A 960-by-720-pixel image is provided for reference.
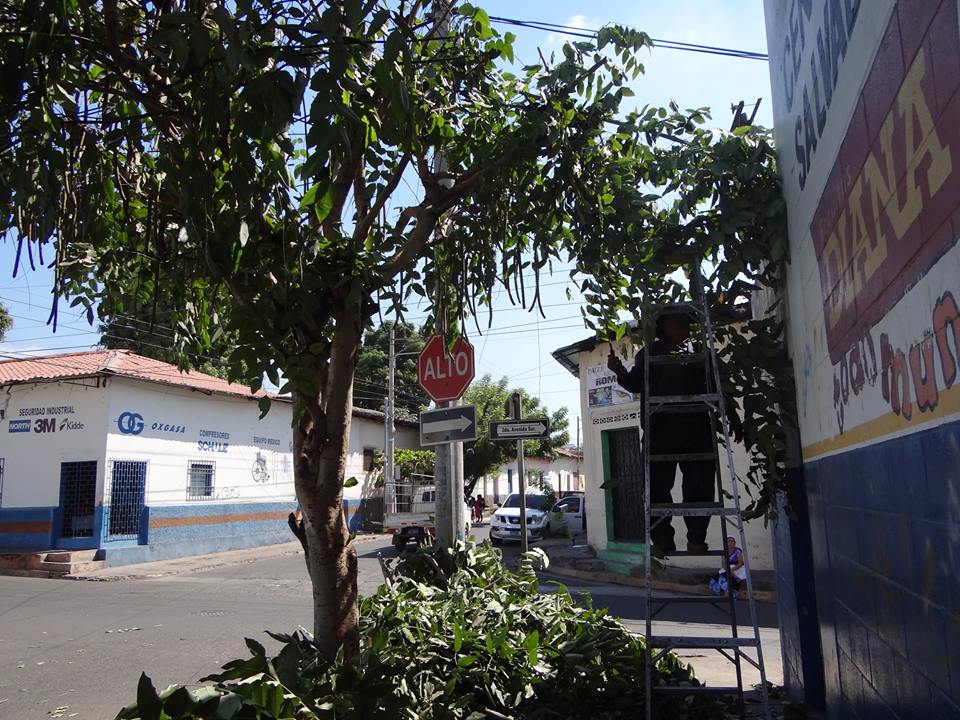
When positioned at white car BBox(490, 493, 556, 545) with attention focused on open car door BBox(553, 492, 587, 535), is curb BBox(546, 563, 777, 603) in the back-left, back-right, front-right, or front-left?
back-right

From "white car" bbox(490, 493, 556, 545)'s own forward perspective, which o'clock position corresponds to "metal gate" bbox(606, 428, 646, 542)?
The metal gate is roughly at 10 o'clock from the white car.

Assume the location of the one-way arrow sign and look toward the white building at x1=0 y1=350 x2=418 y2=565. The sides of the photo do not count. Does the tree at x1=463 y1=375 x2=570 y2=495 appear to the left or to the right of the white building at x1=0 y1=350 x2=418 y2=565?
right

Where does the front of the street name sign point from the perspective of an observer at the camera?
facing the viewer

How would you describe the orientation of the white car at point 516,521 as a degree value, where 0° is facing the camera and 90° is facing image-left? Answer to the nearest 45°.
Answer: approximately 45°

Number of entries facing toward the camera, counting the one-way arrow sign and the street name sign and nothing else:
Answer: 2

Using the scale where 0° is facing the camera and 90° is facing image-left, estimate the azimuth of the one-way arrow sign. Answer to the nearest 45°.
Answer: approximately 0°
